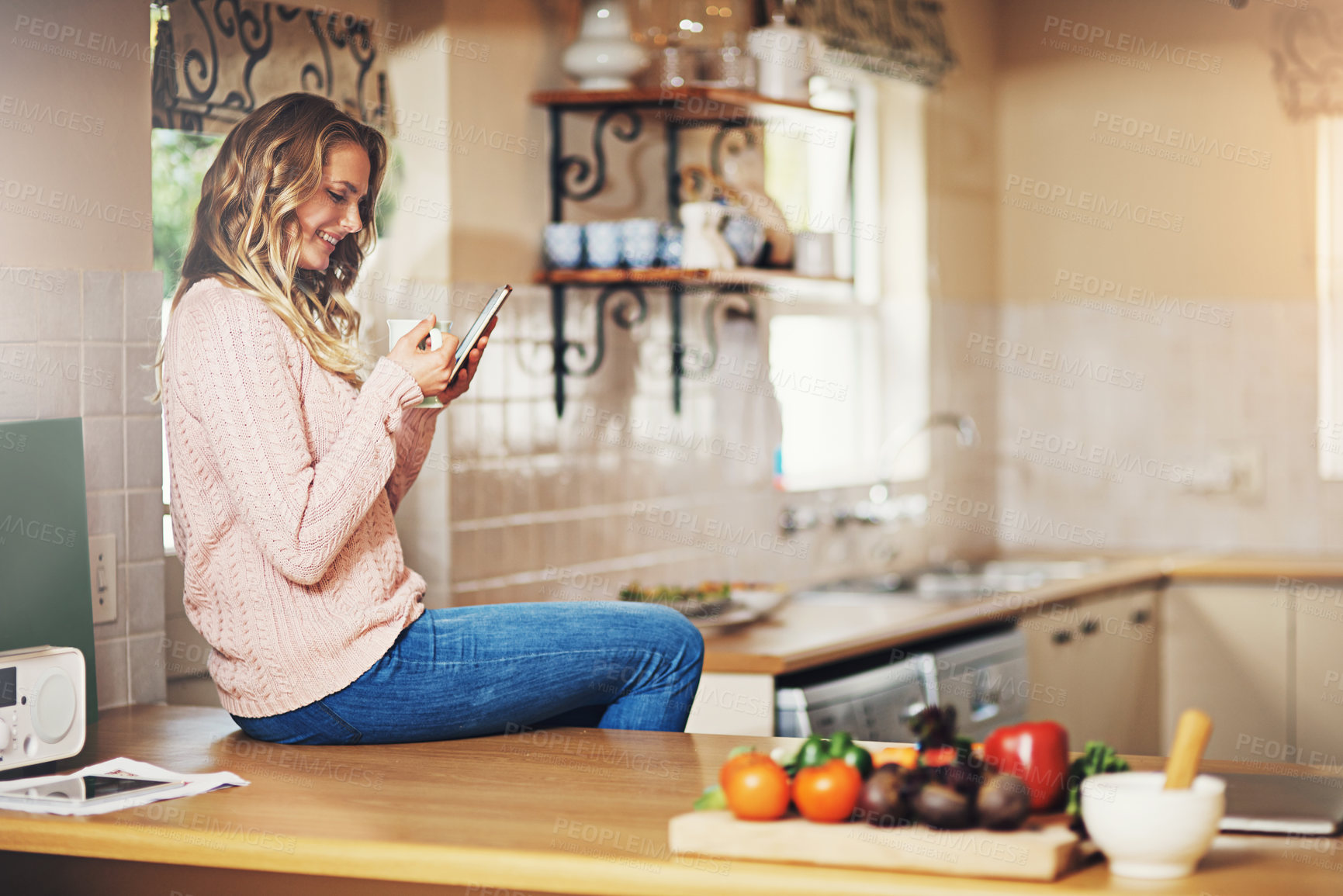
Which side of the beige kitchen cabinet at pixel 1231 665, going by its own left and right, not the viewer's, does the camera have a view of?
front

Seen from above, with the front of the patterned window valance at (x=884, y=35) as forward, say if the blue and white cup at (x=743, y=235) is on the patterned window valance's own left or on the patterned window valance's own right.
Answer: on the patterned window valance's own right

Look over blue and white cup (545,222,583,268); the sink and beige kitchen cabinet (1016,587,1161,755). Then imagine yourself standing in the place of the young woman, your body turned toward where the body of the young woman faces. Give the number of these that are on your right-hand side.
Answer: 0

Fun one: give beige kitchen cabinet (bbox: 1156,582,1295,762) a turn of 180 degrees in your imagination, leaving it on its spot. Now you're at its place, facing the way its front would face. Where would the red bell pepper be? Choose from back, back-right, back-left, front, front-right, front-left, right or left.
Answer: back

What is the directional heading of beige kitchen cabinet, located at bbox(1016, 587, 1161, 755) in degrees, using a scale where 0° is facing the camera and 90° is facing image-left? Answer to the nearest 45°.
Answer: approximately 315°

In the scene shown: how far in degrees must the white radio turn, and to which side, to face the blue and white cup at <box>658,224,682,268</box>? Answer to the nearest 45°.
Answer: approximately 90° to its left

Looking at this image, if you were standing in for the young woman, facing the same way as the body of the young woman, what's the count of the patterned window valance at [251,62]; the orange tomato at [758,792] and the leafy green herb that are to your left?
1

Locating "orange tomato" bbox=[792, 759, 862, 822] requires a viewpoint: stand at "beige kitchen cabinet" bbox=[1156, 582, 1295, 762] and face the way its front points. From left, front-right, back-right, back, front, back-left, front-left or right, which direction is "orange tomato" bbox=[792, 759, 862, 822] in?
front

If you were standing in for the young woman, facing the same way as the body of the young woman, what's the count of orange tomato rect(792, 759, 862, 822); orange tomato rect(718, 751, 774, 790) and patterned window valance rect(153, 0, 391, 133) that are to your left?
1

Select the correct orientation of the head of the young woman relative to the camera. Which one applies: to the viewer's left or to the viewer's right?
to the viewer's right

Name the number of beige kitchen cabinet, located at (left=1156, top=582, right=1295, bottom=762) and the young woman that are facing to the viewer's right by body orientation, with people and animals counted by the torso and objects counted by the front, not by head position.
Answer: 1

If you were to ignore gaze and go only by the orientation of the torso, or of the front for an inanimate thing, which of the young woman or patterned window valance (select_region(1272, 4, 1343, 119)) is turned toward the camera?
the patterned window valance

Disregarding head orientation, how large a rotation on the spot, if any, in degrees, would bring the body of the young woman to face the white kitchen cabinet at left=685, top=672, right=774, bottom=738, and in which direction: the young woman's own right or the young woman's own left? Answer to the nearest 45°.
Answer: approximately 45° to the young woman's own left

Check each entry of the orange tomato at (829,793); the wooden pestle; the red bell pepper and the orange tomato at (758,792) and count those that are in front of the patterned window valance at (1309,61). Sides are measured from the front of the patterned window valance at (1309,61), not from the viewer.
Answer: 4

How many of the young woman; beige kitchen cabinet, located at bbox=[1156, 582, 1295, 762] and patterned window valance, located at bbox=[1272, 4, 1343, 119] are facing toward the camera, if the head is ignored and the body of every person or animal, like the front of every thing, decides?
2

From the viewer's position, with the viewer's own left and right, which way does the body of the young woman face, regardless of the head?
facing to the right of the viewer

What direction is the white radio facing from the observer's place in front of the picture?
facing the viewer and to the right of the viewer

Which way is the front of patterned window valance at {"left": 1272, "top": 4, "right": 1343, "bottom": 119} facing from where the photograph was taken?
facing the viewer
